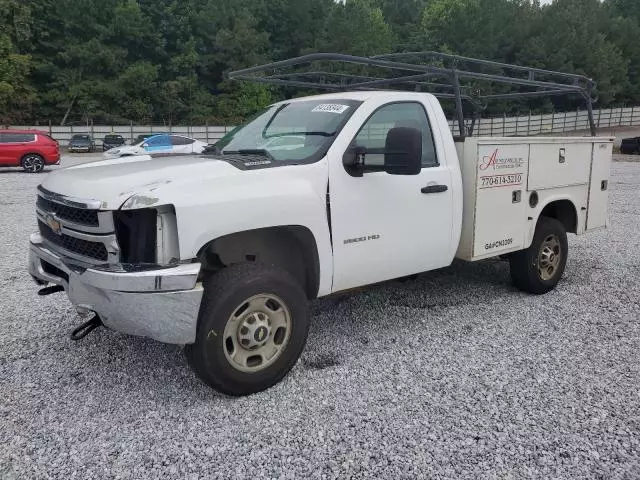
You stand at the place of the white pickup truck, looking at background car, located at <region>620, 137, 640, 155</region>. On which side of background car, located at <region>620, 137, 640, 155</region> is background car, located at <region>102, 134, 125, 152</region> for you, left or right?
left

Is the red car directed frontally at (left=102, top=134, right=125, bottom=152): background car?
no

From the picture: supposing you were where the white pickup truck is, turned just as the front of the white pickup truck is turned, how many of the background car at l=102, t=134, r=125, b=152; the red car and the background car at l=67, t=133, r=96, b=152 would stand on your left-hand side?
0

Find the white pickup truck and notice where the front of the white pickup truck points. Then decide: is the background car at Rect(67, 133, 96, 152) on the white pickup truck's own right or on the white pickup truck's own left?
on the white pickup truck's own right

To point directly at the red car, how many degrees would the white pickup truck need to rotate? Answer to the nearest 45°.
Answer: approximately 90° to its right

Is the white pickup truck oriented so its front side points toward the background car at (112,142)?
no

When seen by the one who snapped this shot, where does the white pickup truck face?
facing the viewer and to the left of the viewer

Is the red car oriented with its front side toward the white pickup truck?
no
